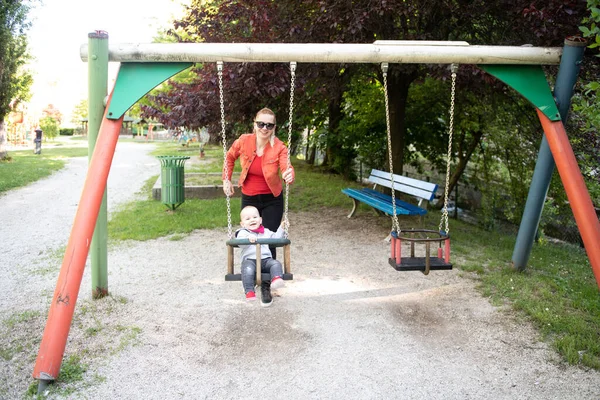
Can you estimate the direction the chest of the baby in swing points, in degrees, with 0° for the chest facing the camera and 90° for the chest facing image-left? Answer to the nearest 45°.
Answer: approximately 0°

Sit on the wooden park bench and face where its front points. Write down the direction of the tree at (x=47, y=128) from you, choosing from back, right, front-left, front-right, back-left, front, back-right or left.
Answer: right

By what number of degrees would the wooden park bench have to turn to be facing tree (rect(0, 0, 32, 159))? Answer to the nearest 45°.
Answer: approximately 90° to its right

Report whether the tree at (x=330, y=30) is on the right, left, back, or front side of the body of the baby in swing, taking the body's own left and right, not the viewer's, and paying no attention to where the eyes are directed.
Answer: back

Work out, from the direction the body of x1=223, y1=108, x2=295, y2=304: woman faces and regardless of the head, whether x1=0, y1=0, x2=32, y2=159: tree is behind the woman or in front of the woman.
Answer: behind

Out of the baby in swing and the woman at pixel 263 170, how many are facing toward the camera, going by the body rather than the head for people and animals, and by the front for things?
2

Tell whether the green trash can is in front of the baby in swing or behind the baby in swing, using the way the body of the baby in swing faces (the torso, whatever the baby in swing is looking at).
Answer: behind
